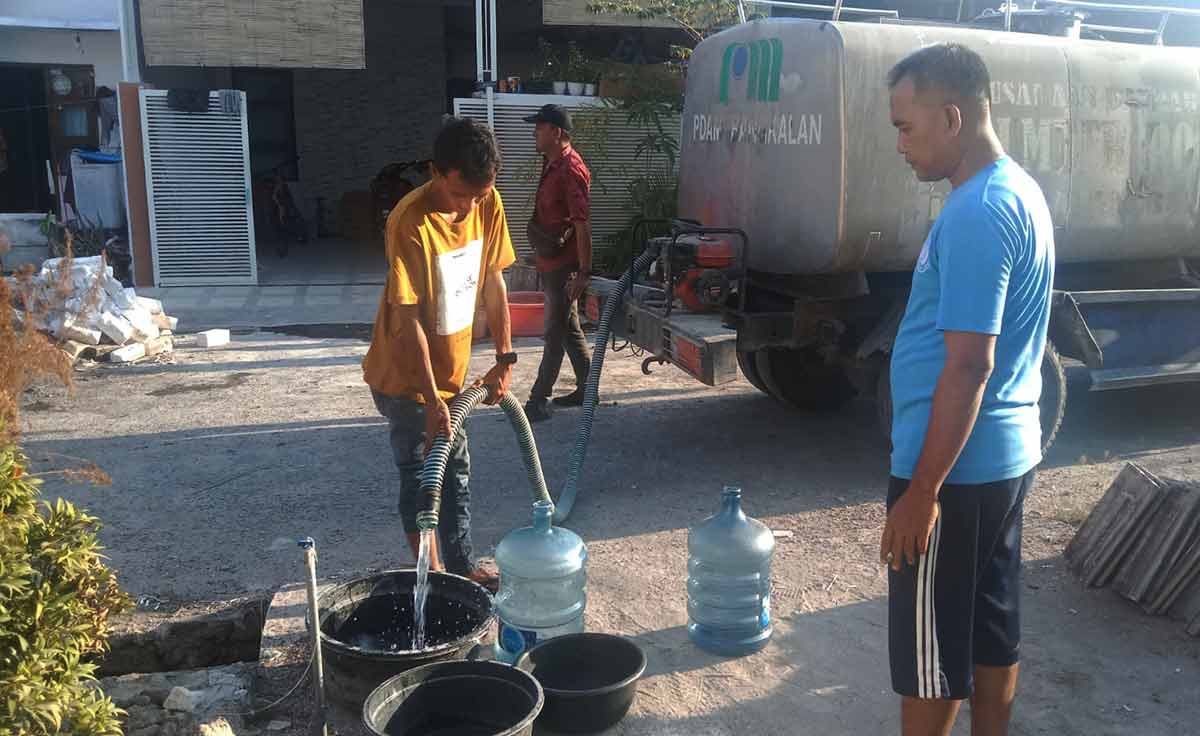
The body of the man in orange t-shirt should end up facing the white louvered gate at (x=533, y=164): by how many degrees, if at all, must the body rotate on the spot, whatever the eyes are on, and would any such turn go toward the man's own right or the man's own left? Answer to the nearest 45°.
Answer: approximately 135° to the man's own left

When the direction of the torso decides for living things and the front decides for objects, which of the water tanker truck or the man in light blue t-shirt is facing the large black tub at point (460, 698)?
the man in light blue t-shirt

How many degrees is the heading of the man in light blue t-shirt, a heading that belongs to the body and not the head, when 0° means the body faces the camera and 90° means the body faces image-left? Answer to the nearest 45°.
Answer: approximately 90°

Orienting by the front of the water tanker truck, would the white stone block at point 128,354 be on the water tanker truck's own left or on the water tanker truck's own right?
on the water tanker truck's own left

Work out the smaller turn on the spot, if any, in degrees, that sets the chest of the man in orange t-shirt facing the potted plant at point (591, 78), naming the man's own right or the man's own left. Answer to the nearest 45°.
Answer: approximately 135° to the man's own left

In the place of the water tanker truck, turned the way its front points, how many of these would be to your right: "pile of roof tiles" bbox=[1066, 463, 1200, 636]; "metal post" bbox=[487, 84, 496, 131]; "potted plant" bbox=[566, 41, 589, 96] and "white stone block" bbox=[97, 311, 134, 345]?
1

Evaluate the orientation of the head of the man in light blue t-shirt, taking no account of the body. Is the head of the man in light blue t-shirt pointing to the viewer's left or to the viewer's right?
to the viewer's left

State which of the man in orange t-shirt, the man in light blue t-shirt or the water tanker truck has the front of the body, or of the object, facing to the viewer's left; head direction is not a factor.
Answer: the man in light blue t-shirt

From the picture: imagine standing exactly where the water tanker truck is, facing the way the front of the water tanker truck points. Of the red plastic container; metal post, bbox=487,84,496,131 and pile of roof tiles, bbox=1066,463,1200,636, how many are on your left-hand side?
2

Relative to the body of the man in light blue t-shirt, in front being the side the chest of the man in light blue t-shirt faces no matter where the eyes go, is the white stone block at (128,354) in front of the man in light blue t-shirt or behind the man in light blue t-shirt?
in front

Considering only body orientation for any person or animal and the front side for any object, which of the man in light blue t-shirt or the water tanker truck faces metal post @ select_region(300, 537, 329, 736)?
the man in light blue t-shirt
